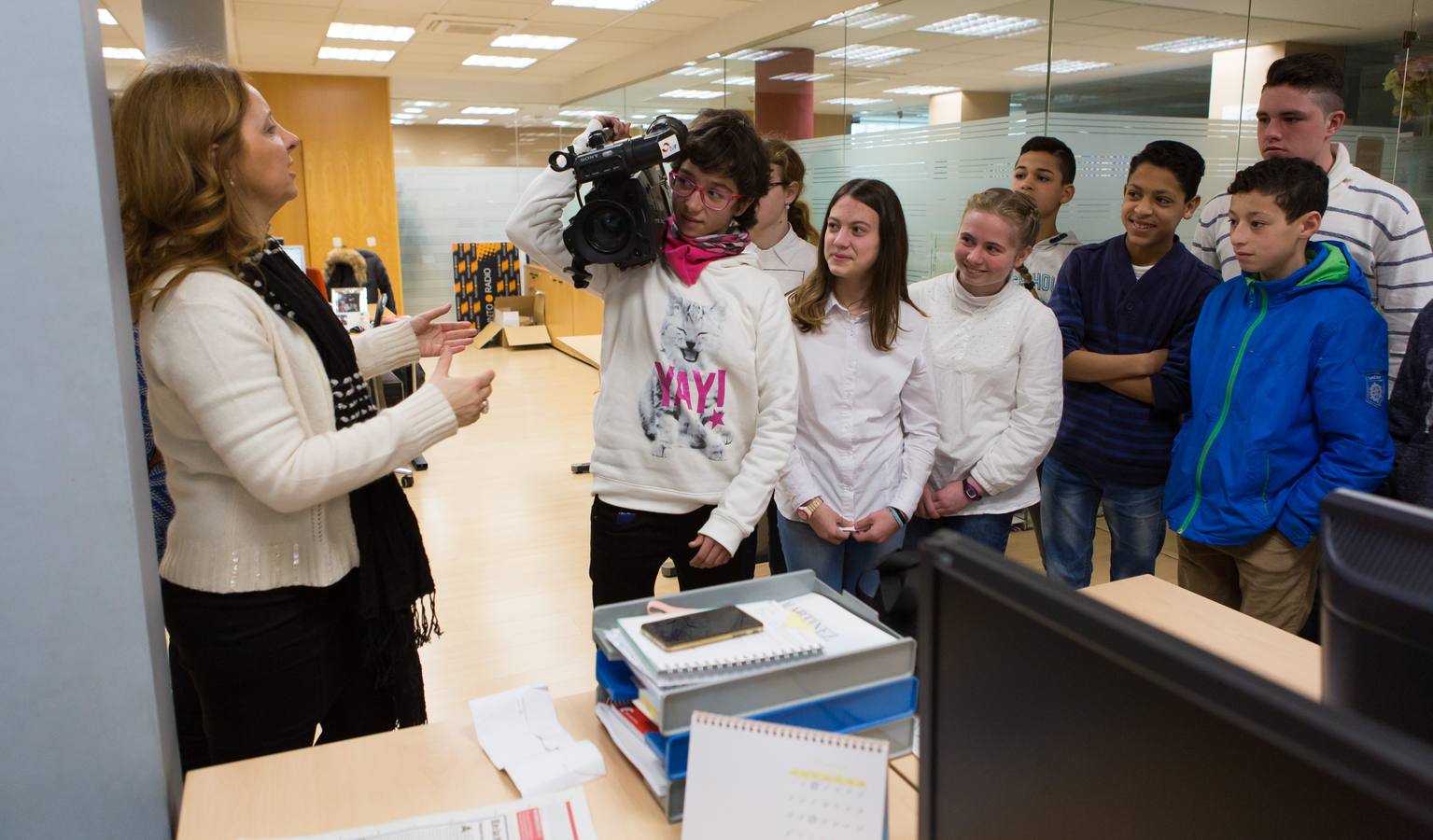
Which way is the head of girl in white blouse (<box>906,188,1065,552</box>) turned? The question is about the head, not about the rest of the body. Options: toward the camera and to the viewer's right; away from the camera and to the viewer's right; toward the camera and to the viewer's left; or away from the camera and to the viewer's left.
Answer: toward the camera and to the viewer's left

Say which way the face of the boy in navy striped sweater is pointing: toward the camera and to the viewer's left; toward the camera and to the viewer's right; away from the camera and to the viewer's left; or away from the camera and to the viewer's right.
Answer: toward the camera and to the viewer's left

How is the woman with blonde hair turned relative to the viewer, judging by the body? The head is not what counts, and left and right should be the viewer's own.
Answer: facing to the right of the viewer

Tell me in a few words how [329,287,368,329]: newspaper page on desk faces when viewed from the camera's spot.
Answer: facing the viewer

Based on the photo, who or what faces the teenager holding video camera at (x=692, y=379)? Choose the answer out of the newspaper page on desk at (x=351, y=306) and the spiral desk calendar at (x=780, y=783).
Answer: the newspaper page on desk

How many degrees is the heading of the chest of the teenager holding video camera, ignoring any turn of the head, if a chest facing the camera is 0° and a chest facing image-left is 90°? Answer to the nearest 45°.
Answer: approximately 0°

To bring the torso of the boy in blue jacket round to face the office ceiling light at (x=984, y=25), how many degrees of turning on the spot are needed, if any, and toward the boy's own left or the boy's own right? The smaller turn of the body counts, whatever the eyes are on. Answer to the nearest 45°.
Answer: approximately 90° to the boy's own right

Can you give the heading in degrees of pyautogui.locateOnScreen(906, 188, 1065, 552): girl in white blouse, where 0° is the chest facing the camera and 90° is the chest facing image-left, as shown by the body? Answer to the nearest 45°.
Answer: approximately 45°

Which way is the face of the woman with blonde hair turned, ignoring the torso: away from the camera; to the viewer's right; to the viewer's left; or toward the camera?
to the viewer's right

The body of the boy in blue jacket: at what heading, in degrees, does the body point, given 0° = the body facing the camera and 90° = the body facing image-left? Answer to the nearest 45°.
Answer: approximately 45°

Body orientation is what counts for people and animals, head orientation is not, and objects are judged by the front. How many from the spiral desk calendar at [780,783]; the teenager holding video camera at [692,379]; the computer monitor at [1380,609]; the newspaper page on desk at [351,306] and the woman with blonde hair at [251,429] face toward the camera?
3
